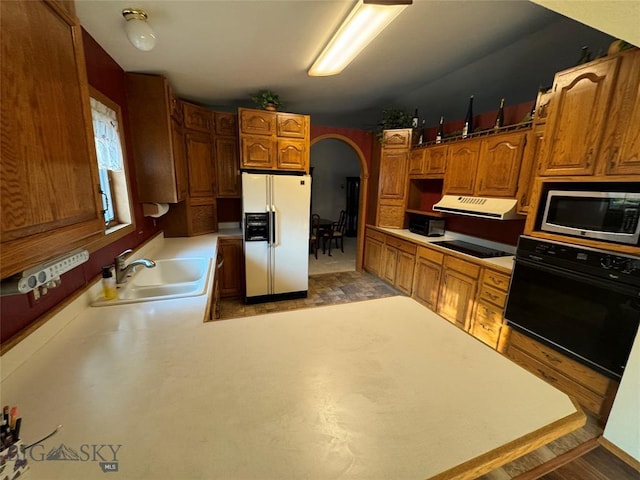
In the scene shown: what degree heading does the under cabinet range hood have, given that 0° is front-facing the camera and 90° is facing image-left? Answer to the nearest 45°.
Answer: approximately 45°

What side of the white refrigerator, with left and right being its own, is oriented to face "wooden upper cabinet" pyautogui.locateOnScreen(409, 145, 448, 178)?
left

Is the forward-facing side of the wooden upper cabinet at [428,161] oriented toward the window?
yes

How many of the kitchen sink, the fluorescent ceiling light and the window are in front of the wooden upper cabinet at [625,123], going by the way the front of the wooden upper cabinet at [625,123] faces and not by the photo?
3

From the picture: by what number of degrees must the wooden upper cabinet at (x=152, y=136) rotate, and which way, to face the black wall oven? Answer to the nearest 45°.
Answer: approximately 45° to its right

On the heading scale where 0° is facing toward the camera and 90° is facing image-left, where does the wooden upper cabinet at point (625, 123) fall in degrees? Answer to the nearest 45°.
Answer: approximately 45°

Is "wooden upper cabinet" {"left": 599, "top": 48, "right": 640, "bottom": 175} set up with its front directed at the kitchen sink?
yes

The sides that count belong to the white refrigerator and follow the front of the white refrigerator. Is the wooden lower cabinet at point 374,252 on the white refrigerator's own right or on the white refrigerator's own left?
on the white refrigerator's own left

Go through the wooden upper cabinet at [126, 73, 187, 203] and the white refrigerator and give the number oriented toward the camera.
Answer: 1

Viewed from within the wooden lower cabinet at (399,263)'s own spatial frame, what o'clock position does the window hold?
The window is roughly at 12 o'clock from the wooden lower cabinet.
